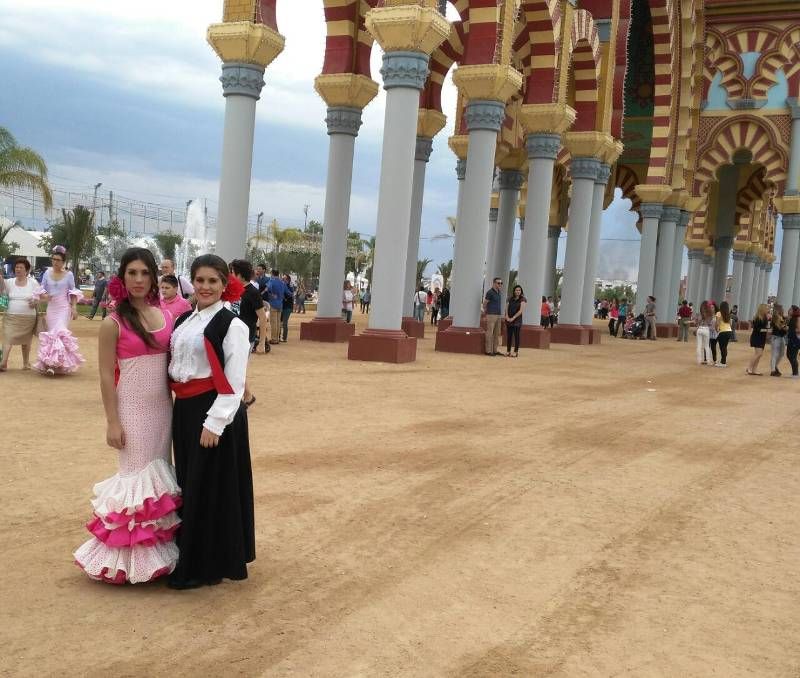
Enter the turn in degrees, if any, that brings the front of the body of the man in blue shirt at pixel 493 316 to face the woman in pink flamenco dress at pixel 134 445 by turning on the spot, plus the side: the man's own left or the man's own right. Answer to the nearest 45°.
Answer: approximately 45° to the man's own right

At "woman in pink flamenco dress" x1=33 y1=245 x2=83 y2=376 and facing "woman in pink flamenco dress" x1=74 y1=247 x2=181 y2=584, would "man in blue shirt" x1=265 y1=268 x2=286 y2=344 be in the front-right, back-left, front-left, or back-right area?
back-left

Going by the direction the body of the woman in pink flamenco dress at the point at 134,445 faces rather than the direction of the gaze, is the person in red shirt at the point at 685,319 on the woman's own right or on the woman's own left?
on the woman's own left

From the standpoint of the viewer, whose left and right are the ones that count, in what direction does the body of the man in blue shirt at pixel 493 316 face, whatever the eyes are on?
facing the viewer and to the right of the viewer

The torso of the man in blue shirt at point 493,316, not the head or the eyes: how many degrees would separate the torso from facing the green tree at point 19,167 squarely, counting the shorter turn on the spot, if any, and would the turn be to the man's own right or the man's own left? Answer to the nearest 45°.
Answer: approximately 180°

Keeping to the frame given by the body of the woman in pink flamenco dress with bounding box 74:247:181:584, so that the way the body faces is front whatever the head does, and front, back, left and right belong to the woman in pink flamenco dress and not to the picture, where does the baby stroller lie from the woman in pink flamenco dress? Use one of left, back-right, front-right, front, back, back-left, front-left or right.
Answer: left

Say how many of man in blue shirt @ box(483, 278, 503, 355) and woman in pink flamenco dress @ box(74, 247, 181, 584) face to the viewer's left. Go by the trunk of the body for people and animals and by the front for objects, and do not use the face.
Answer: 0

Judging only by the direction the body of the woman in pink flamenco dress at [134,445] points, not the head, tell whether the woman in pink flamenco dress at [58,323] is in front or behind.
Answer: behind

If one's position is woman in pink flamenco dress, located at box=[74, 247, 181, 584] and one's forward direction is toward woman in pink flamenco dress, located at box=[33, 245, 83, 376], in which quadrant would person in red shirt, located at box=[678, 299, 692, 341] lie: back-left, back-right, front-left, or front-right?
front-right

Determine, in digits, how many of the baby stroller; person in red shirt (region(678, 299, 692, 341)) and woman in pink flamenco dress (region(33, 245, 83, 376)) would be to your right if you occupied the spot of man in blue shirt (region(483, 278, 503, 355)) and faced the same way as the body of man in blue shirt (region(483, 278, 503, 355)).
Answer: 1

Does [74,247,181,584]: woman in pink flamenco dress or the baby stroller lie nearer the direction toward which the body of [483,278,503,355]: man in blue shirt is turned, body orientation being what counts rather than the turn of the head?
the woman in pink flamenco dress

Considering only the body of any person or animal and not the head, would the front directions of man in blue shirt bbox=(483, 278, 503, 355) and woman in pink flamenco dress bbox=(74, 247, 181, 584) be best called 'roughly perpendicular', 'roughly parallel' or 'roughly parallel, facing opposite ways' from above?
roughly parallel
